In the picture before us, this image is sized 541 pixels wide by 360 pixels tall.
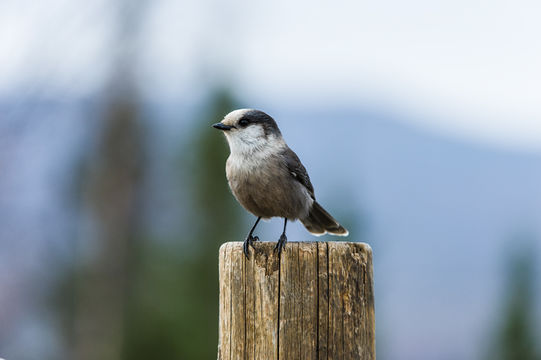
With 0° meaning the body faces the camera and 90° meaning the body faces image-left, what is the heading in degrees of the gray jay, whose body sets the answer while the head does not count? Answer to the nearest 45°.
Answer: approximately 45°

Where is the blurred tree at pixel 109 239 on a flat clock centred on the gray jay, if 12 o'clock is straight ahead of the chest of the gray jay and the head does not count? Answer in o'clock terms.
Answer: The blurred tree is roughly at 4 o'clock from the gray jay.

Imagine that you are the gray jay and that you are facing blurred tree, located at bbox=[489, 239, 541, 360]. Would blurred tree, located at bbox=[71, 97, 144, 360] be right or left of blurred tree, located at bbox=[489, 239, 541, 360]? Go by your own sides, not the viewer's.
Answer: left

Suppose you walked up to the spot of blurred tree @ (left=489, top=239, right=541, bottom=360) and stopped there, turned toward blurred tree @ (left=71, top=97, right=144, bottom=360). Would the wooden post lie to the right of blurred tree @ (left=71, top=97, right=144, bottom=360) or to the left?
left

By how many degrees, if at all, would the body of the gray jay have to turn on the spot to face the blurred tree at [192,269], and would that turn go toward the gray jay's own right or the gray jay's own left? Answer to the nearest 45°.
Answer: approximately 135° to the gray jay's own right

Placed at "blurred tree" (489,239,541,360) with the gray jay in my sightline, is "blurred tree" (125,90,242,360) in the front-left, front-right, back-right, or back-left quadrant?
front-right
